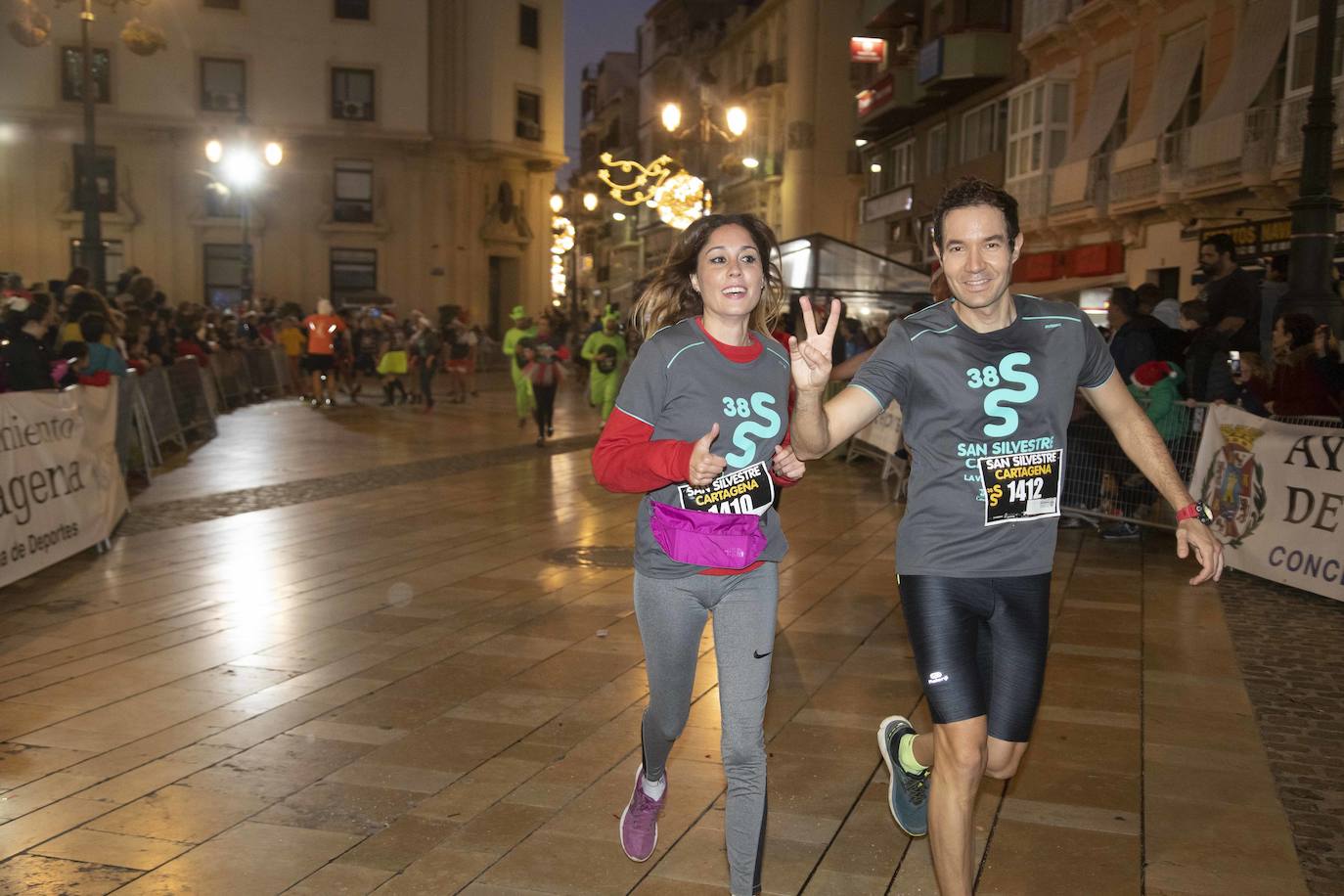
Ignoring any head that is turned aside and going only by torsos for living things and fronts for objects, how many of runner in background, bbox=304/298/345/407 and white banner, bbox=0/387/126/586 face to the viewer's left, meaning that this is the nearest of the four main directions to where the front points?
0

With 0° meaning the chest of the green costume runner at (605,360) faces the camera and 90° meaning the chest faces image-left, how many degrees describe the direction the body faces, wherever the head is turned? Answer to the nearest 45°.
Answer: approximately 0°

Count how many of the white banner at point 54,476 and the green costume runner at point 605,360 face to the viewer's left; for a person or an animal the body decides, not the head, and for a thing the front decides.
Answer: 0

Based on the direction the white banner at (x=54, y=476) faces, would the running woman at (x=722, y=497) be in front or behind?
in front

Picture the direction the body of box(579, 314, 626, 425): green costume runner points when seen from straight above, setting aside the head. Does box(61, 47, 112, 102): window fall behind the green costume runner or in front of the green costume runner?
behind

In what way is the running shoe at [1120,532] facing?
to the viewer's left

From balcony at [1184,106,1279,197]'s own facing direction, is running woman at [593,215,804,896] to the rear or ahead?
ahead

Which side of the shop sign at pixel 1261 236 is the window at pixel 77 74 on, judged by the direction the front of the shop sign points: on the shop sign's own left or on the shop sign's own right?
on the shop sign's own right

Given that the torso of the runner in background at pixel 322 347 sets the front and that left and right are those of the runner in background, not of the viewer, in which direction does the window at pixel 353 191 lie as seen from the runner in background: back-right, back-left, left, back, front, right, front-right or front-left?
back
